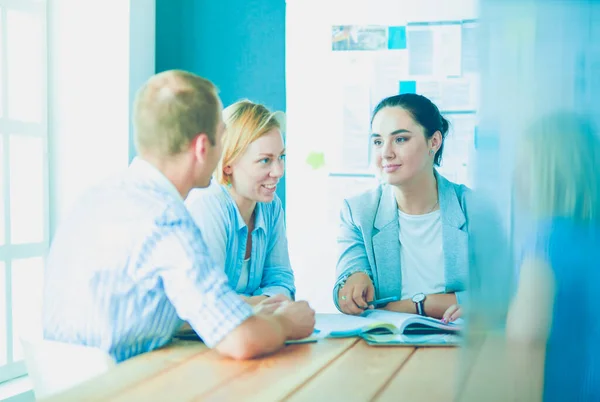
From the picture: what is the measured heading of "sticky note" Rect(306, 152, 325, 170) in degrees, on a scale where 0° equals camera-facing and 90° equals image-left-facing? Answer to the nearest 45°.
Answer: approximately 0°

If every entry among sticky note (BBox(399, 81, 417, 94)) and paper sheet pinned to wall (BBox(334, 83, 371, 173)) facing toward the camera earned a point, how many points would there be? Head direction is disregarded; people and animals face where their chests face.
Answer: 2

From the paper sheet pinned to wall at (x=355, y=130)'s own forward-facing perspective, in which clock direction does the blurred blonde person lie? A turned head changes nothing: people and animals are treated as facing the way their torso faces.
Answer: The blurred blonde person is roughly at 12 o'clock from the paper sheet pinned to wall.

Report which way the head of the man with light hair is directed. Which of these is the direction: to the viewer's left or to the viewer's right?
to the viewer's right

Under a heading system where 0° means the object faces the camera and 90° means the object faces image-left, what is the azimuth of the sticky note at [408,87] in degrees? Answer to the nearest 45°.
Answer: approximately 0°

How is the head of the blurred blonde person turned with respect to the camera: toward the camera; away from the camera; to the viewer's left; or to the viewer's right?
away from the camera

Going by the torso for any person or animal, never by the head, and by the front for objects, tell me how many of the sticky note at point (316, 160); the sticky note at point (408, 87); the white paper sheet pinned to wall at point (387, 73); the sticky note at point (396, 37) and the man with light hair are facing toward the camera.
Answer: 4

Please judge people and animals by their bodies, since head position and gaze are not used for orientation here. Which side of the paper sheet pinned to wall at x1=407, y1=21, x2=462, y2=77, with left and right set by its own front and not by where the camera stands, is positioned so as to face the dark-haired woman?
front
